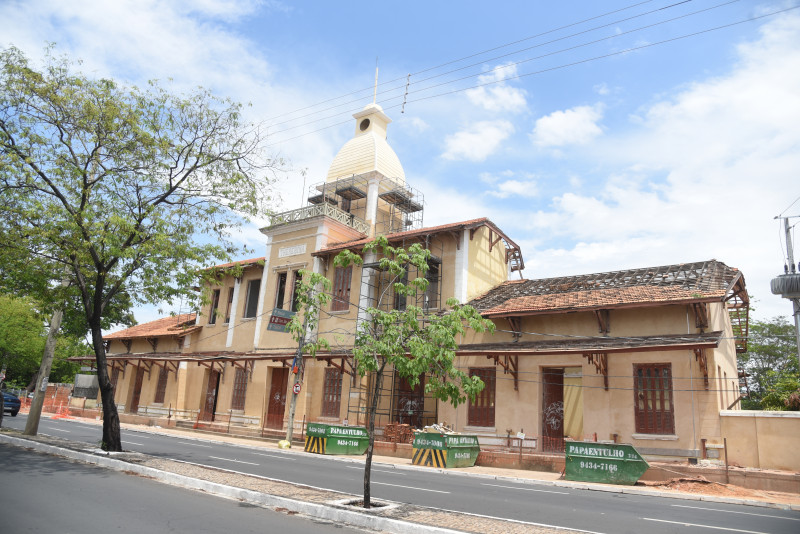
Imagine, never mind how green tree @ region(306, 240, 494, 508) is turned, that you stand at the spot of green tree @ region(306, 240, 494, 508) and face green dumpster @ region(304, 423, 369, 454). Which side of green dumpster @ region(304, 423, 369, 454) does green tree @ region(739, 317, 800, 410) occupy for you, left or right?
right

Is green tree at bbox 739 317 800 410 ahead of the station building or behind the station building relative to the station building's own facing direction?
behind

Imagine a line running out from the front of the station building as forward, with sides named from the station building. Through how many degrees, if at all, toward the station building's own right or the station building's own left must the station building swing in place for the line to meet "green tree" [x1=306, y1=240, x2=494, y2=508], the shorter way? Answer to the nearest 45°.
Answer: approximately 45° to the station building's own left

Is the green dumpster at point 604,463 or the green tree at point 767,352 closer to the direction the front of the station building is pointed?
the green dumpster

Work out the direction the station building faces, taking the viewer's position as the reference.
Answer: facing the viewer and to the left of the viewer
